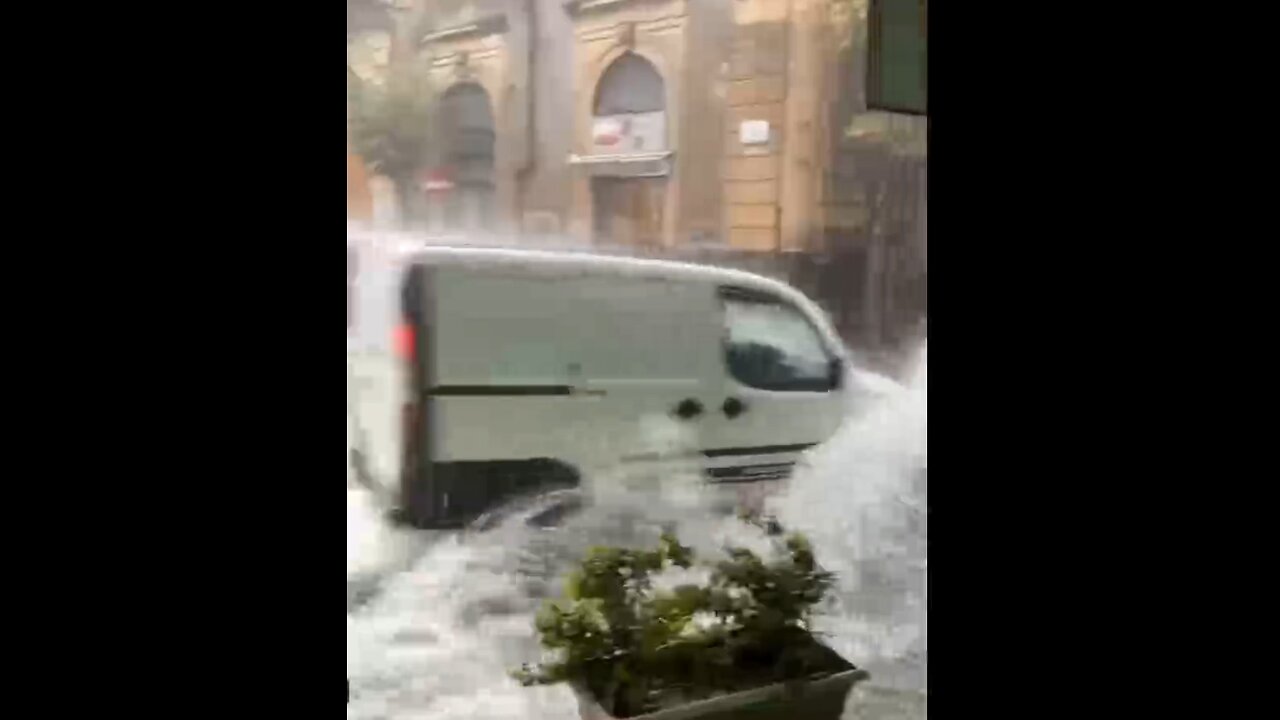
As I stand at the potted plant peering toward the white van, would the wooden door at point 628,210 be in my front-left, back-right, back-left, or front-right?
front-right

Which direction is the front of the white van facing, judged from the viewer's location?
facing away from the viewer and to the right of the viewer
